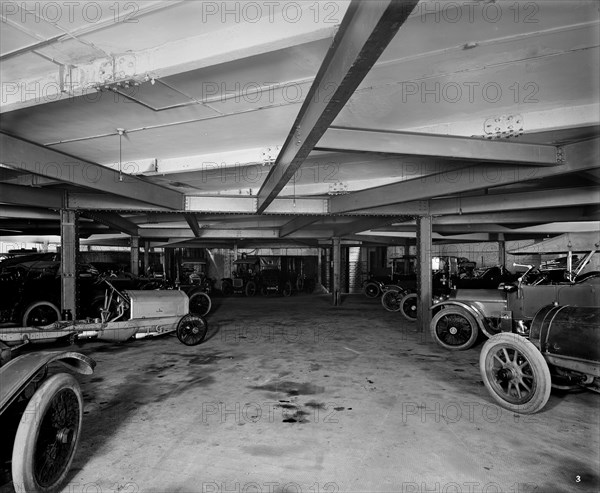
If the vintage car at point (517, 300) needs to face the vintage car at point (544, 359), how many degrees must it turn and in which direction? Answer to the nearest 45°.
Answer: approximately 90° to its left

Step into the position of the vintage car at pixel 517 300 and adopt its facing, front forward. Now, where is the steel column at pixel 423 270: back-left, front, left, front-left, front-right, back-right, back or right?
front-right

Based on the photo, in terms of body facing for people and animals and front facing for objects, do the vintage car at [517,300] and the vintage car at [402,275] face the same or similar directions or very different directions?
same or similar directions

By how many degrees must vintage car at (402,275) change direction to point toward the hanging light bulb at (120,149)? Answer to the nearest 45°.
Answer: approximately 90° to its left

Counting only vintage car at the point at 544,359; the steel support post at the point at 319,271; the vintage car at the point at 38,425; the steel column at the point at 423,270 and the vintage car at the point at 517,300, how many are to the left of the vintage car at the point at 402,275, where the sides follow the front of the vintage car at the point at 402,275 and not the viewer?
4

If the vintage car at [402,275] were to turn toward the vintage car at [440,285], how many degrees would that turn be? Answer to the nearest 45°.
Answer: approximately 90° to its left

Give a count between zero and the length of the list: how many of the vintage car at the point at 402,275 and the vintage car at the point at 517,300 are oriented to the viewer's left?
2

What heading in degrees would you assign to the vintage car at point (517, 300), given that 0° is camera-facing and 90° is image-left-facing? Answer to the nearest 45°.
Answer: approximately 90°

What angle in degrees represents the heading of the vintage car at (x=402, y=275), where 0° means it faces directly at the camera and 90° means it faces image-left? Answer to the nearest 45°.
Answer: approximately 90°

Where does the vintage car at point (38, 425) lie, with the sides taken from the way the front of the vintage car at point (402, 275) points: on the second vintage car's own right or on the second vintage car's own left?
on the second vintage car's own left

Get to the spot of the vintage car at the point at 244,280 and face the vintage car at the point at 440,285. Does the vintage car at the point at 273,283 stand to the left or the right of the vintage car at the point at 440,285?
left

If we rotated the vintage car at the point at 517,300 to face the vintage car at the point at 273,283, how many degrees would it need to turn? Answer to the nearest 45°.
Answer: approximately 45° to its right

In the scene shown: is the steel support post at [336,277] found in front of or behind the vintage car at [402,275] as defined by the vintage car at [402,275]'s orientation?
in front

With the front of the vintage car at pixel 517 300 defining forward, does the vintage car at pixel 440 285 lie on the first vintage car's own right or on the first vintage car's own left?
on the first vintage car's own right
